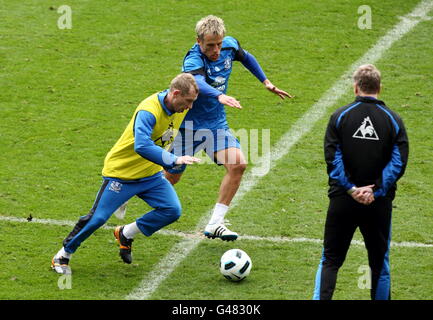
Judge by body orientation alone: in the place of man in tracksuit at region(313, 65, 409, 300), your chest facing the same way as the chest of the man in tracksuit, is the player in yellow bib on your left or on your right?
on your left

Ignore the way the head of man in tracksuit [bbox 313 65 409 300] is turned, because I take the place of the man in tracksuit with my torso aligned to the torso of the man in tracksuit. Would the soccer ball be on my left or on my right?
on my left

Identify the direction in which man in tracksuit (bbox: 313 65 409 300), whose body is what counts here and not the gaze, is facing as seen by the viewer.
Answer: away from the camera

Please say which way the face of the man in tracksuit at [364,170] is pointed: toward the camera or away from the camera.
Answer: away from the camera

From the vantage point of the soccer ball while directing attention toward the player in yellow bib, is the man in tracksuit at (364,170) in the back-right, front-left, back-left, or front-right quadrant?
back-left
